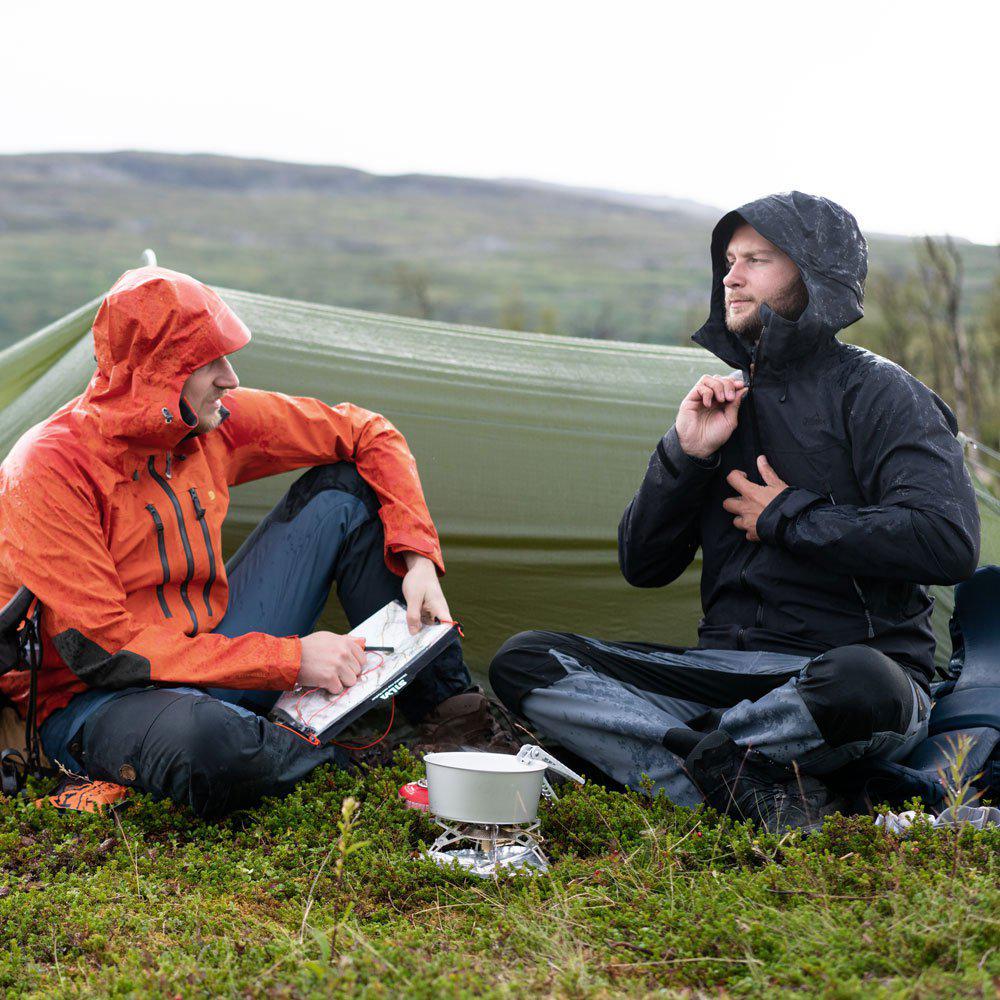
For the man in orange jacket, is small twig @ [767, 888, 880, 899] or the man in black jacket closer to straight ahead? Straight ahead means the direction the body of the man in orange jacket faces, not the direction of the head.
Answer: the small twig

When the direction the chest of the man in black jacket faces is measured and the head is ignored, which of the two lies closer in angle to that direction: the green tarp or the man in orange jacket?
the man in orange jacket

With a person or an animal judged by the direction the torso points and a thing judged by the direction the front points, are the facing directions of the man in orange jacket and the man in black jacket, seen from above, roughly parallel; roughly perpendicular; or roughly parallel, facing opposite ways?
roughly perpendicular

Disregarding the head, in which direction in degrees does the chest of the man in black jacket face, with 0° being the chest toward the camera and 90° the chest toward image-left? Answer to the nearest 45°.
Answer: approximately 45°

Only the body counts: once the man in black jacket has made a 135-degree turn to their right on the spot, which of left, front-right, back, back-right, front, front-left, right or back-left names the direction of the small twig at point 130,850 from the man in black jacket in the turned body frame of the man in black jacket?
back-left

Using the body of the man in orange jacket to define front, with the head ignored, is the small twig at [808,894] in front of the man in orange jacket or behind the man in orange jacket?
in front

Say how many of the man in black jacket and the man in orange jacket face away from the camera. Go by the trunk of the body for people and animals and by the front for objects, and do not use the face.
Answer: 0

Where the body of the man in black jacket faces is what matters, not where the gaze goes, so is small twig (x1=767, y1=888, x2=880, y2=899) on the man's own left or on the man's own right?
on the man's own left

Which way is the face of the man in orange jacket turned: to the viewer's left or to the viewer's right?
to the viewer's right

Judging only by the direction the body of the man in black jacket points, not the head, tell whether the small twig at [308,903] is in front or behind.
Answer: in front

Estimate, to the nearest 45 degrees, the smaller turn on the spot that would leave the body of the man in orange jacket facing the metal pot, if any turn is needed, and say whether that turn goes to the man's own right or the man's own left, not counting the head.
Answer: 0° — they already face it

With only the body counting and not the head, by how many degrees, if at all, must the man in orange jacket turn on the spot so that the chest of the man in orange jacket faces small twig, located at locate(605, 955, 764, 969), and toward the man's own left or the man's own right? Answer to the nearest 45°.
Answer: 0° — they already face it

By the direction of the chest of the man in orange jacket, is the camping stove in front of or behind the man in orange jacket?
in front

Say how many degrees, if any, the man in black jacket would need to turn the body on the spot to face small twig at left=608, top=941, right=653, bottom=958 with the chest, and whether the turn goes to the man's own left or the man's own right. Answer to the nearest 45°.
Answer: approximately 45° to the man's own left
